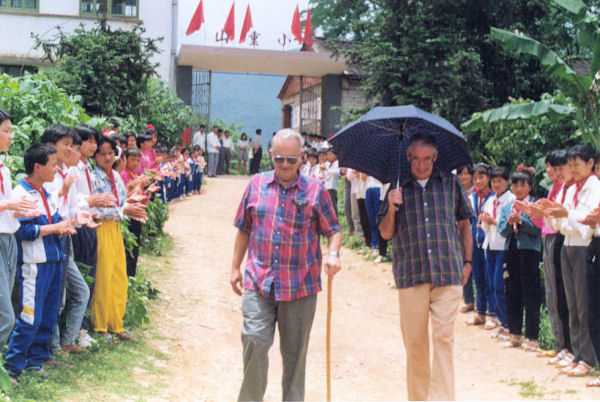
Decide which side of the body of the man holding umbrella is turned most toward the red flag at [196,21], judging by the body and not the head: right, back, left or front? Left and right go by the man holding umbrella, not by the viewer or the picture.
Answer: back

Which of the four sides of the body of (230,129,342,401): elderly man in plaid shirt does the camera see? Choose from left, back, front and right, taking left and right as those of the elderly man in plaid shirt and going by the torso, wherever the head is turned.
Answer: front

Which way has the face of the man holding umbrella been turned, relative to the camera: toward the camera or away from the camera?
toward the camera

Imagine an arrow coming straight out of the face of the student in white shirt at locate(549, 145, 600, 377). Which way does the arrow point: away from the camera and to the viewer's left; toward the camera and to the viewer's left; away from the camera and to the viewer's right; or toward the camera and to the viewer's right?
toward the camera and to the viewer's left

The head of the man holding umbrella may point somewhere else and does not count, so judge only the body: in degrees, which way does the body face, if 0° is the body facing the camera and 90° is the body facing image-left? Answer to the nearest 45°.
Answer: approximately 0°

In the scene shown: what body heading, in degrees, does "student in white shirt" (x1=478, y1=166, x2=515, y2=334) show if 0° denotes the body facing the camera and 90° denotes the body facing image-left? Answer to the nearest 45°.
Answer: approximately 45°

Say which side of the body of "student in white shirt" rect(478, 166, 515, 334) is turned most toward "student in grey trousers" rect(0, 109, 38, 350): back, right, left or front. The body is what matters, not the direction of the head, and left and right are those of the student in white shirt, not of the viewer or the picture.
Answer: front

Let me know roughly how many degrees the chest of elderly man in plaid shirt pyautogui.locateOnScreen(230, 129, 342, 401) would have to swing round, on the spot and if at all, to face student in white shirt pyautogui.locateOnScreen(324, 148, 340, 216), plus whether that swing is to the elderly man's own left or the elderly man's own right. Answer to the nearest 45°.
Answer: approximately 180°

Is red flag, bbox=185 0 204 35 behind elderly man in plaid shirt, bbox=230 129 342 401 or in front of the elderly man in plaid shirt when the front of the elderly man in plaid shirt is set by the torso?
behind

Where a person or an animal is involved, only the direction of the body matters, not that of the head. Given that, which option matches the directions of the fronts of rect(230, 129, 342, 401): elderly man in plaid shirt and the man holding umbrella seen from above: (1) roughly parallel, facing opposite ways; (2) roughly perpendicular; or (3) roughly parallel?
roughly parallel

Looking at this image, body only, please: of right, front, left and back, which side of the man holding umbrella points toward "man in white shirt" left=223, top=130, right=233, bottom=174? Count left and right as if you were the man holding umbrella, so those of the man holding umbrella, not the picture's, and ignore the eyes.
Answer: back
